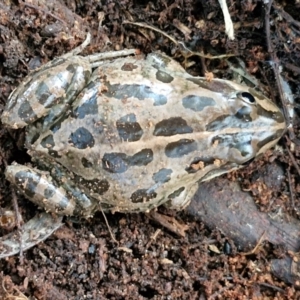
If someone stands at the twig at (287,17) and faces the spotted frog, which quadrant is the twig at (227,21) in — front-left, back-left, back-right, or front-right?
front-right

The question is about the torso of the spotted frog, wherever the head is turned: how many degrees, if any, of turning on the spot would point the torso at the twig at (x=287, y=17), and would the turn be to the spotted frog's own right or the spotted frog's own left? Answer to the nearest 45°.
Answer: approximately 45° to the spotted frog's own left

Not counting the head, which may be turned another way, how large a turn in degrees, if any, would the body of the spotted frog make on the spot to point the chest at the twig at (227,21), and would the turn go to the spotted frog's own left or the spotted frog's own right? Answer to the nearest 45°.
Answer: approximately 45° to the spotted frog's own left

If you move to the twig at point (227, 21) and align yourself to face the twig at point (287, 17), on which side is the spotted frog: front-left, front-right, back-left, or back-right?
back-right

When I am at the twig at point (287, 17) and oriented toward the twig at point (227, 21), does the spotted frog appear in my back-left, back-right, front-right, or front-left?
front-left

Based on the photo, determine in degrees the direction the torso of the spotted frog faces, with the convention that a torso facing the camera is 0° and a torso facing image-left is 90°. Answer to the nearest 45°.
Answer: approximately 270°
